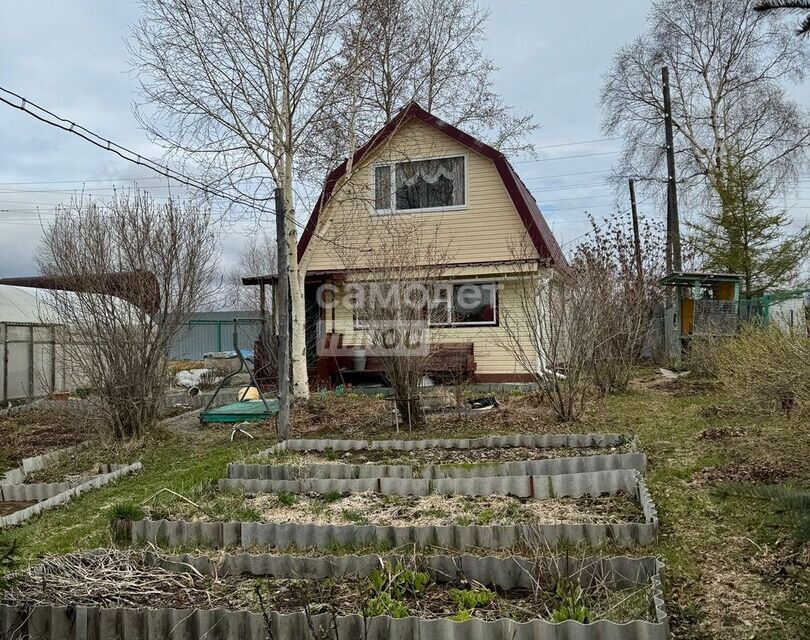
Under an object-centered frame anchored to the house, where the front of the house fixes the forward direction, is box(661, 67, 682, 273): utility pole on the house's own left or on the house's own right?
on the house's own left

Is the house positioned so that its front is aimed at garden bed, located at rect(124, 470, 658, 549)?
yes

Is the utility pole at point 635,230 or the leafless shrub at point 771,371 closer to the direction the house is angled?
the leafless shrub

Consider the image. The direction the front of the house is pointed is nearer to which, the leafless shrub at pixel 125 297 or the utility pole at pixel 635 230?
the leafless shrub

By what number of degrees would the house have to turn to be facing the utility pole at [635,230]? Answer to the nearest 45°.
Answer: approximately 135° to its left

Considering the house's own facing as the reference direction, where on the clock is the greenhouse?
The greenhouse is roughly at 3 o'clock from the house.

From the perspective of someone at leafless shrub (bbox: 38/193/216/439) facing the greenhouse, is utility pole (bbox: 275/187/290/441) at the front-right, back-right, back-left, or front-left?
back-right

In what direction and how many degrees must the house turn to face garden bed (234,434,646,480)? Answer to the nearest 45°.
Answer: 0° — it already faces it

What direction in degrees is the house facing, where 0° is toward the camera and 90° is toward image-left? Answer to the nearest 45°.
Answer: approximately 0°

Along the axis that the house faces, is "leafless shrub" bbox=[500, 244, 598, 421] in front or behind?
in front

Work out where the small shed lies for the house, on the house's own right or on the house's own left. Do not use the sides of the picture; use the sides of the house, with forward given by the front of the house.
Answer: on the house's own left

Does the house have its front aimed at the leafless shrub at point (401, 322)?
yes

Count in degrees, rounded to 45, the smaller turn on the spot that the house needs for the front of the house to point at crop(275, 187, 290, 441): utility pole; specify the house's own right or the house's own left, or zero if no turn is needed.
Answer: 0° — it already faces it

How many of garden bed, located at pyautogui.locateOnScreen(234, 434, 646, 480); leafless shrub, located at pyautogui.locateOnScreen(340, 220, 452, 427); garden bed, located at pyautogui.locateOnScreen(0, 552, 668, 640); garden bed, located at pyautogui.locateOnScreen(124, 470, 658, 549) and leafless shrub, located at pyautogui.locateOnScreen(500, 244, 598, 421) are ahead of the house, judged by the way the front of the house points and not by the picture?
5

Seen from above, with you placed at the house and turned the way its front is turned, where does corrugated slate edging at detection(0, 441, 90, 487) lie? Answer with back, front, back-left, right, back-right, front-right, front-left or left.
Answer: front-right
